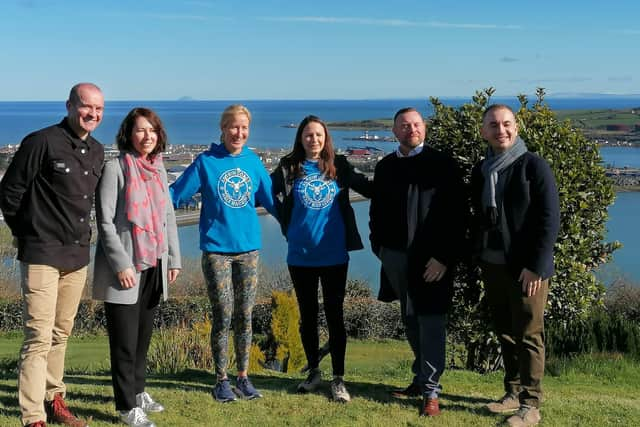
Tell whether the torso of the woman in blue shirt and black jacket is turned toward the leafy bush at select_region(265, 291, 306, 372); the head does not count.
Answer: no

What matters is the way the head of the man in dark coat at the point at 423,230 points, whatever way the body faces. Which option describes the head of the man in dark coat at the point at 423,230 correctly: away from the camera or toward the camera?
toward the camera

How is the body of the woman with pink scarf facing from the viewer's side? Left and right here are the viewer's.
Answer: facing the viewer and to the right of the viewer

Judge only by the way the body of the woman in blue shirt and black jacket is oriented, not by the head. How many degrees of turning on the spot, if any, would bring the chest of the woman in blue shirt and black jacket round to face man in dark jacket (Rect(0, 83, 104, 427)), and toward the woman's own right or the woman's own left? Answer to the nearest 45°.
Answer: approximately 45° to the woman's own right

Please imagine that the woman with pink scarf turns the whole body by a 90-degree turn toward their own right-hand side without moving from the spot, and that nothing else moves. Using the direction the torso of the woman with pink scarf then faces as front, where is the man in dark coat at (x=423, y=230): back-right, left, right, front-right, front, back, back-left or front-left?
back-left

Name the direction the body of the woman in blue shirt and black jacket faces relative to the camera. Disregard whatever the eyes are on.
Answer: toward the camera

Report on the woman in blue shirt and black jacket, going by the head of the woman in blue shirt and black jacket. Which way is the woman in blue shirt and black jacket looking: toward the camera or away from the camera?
toward the camera

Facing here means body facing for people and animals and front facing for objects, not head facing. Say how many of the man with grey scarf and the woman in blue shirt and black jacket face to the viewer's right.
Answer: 0

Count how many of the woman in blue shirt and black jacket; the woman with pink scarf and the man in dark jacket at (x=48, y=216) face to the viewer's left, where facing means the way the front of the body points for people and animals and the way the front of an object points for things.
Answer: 0

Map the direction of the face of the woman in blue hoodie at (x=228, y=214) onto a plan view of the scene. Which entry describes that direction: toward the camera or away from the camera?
toward the camera

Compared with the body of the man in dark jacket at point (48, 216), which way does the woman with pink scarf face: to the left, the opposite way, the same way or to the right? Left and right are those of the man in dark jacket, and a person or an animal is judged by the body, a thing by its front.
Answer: the same way

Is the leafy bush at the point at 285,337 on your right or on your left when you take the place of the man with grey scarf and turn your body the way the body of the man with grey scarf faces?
on your right

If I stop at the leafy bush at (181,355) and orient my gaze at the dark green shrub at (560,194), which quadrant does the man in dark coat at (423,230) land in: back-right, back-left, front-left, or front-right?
front-right

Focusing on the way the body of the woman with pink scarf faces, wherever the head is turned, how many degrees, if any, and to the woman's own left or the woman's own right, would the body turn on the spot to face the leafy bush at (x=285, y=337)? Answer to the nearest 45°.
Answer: approximately 135° to the woman's own left
